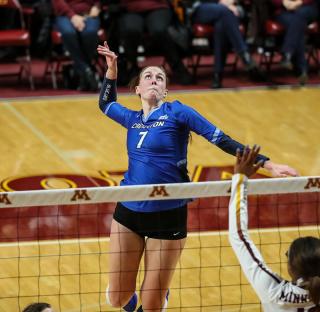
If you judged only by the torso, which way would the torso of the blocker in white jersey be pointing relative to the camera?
away from the camera

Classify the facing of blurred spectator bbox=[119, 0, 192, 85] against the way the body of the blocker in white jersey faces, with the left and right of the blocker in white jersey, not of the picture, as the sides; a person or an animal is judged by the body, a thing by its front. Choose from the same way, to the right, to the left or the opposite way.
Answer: the opposite way

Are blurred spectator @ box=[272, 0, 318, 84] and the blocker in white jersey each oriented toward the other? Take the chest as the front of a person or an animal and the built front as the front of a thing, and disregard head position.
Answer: yes

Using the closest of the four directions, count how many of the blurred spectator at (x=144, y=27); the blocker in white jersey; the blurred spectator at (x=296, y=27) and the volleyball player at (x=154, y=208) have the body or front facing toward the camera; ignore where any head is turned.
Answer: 3

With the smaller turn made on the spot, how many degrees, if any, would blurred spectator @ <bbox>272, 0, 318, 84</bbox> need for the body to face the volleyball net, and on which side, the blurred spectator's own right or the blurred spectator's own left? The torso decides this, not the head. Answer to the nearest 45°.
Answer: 0° — they already face it

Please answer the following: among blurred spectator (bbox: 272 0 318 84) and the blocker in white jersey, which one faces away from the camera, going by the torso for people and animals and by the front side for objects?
the blocker in white jersey

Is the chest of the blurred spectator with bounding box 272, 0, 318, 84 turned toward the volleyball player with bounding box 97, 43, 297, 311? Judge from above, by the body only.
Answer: yes

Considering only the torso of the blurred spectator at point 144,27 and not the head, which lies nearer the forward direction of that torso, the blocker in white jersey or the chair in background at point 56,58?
the blocker in white jersey

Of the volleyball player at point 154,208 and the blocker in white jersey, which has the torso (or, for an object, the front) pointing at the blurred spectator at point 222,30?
the blocker in white jersey

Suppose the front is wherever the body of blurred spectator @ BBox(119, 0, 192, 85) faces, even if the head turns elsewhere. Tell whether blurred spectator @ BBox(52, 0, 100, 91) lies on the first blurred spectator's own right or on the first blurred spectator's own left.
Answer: on the first blurred spectator's own right
